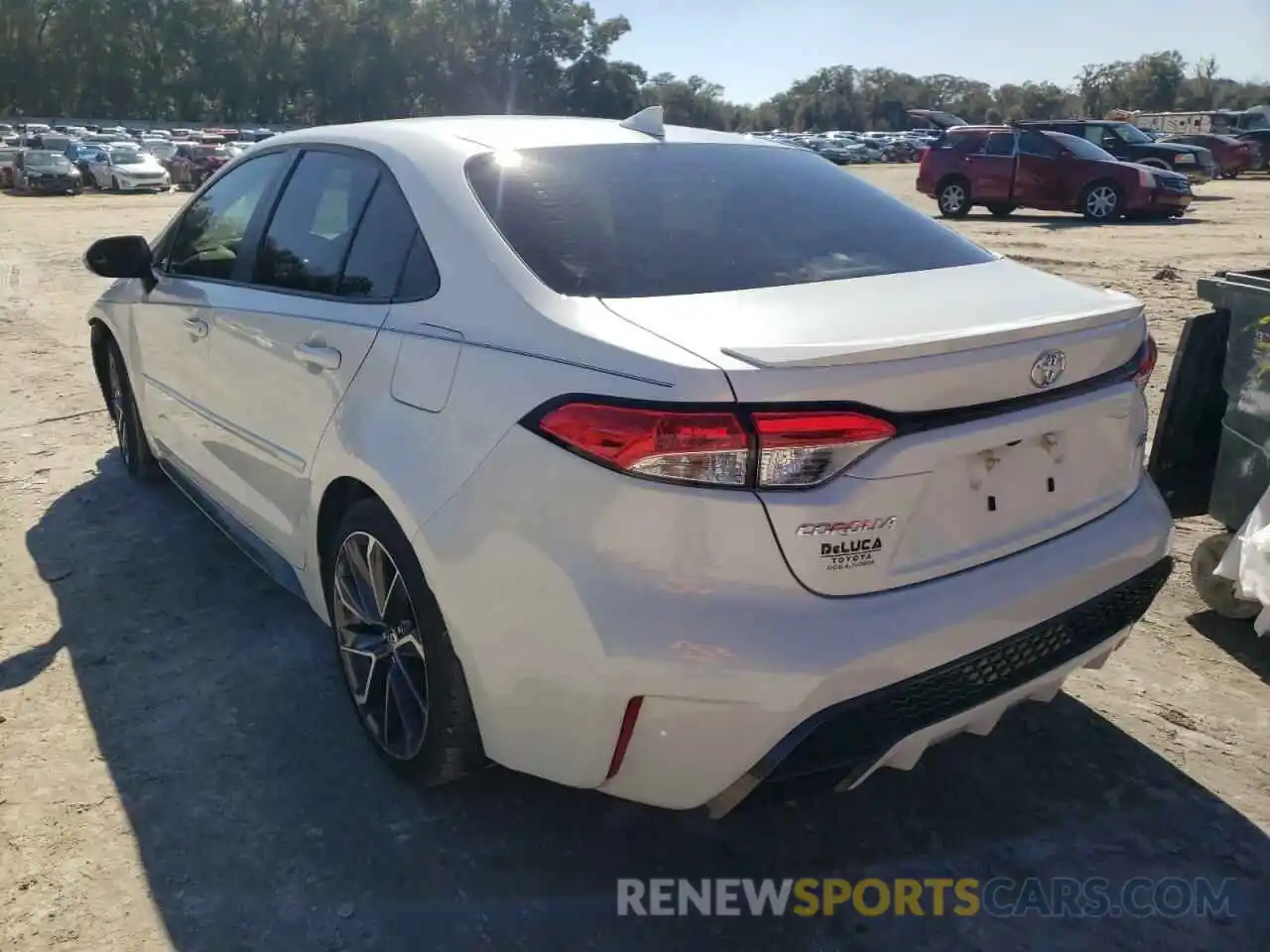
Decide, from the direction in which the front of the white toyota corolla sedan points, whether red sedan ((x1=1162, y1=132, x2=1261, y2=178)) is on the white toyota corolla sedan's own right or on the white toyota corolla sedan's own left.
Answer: on the white toyota corolla sedan's own right

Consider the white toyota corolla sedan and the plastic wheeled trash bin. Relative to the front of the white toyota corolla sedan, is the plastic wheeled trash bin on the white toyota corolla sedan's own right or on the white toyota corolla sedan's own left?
on the white toyota corolla sedan's own right

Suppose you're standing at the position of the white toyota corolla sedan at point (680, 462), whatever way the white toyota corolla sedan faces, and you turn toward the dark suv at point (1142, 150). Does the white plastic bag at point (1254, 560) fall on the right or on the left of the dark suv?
right

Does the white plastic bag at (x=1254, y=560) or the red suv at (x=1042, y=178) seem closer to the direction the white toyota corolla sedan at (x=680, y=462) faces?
the red suv

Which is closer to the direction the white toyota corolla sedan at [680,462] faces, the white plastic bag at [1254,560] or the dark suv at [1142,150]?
the dark suv

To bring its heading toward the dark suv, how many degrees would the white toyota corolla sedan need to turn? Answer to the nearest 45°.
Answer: approximately 90° to its right

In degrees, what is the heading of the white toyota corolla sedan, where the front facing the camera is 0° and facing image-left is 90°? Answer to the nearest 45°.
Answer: approximately 135°

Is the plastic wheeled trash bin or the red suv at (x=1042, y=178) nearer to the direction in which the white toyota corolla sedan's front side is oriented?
the red suv
